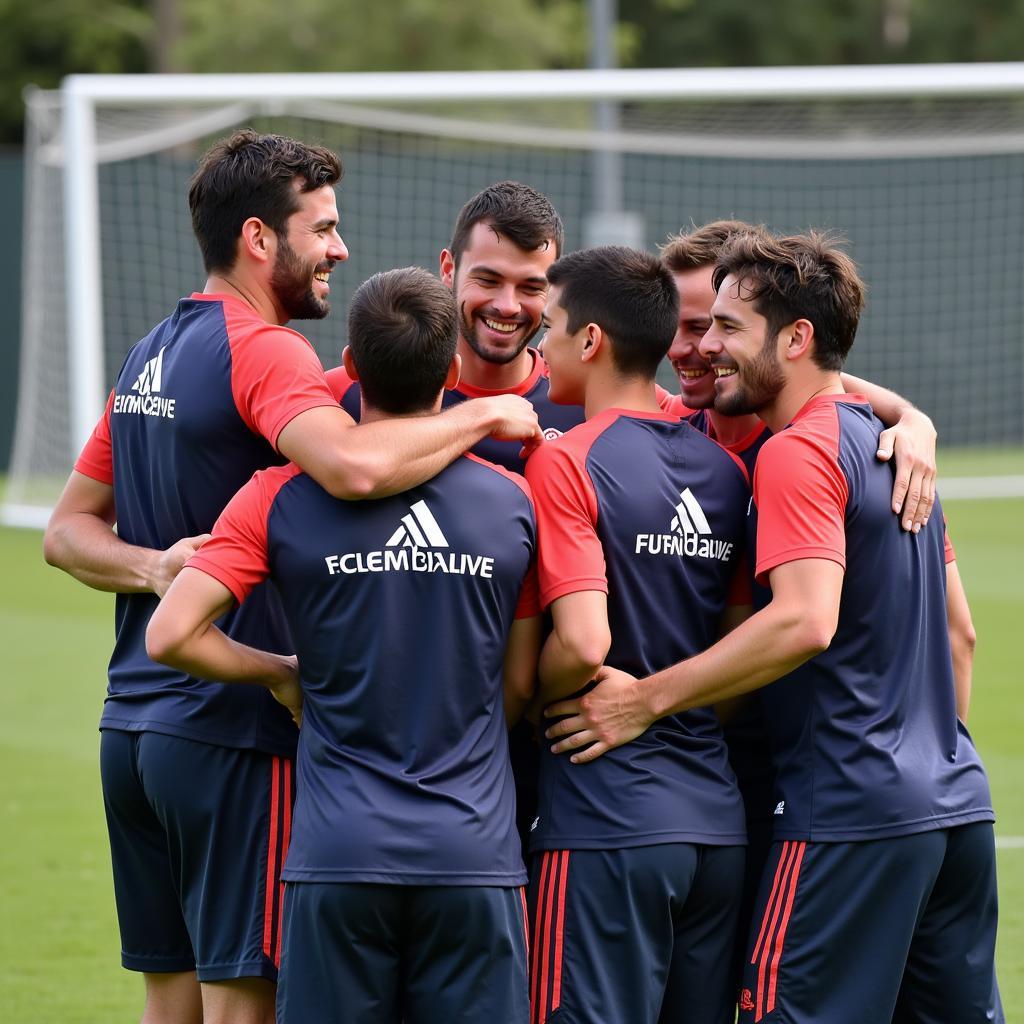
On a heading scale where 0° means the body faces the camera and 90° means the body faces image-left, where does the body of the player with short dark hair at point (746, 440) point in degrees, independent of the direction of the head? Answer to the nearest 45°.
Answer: approximately 45°

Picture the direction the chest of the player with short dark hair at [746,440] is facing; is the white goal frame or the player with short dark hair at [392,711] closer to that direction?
the player with short dark hair

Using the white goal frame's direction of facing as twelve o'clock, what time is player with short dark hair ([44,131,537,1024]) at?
The player with short dark hair is roughly at 12 o'clock from the white goal frame.

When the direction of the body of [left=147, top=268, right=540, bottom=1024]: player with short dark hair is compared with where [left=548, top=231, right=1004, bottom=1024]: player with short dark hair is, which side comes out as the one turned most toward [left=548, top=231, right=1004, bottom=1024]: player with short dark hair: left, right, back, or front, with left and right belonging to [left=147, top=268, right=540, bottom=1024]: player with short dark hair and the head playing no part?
right

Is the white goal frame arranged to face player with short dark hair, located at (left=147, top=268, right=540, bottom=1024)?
yes

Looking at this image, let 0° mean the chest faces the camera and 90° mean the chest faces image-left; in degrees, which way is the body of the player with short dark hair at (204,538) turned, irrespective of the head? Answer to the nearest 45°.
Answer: approximately 225°

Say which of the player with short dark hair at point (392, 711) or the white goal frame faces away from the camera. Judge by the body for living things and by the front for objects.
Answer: the player with short dark hair

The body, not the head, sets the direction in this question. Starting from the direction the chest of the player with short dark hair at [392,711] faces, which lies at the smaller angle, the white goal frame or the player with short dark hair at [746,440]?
the white goal frame

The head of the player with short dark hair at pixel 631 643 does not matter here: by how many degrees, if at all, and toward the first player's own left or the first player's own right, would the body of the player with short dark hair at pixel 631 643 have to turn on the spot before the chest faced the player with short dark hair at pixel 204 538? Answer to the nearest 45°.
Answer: approximately 45° to the first player's own left

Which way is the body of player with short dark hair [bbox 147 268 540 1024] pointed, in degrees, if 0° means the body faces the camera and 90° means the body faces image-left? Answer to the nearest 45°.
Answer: approximately 180°

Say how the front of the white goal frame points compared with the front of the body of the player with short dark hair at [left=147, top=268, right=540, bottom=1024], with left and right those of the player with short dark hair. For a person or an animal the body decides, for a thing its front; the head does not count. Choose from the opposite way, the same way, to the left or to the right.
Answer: the opposite way
